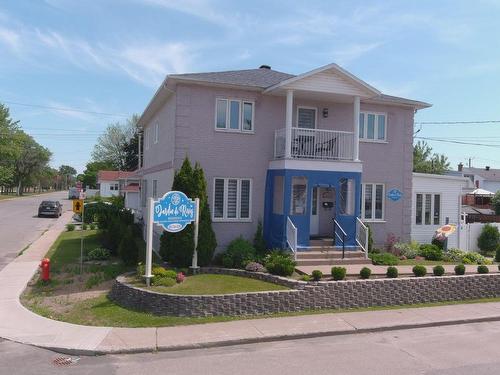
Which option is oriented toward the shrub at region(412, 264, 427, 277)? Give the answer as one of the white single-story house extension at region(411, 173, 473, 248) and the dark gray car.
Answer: the white single-story house extension

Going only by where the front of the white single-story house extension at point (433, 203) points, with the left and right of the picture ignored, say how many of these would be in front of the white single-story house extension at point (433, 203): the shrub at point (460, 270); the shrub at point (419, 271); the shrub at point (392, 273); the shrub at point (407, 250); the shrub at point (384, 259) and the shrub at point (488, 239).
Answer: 5

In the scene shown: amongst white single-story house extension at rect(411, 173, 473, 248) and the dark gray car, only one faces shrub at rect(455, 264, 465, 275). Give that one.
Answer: the white single-story house extension

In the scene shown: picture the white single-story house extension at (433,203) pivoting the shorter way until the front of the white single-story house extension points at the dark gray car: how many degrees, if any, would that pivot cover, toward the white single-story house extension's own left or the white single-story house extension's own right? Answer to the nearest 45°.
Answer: approximately 90° to the white single-story house extension's own right
